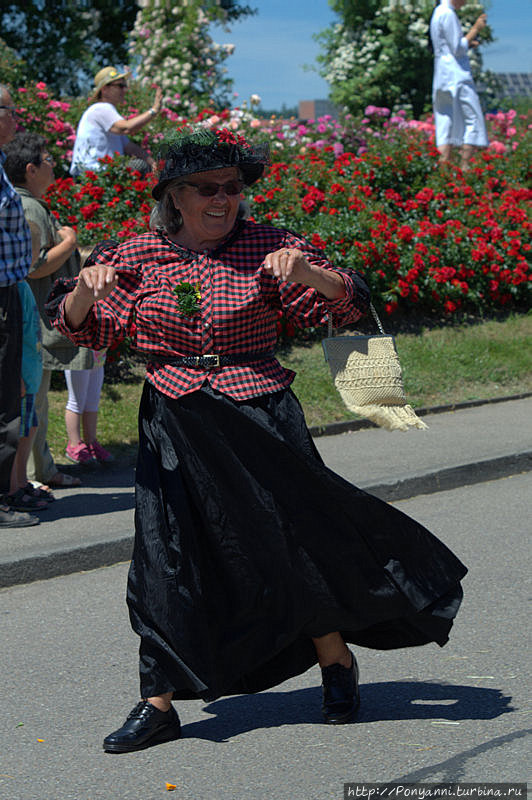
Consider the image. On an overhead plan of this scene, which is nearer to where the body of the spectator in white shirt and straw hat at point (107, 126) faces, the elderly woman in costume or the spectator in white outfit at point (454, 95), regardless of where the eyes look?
the spectator in white outfit

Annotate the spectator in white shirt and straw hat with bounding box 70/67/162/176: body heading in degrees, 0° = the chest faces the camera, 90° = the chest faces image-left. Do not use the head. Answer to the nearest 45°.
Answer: approximately 270°

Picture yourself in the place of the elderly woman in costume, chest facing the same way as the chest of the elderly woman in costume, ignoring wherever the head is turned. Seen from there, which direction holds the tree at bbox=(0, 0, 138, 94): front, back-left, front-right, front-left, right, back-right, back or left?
back

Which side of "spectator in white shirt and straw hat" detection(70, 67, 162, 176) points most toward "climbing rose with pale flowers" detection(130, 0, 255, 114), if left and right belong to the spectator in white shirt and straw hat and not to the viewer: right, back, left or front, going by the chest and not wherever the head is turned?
left

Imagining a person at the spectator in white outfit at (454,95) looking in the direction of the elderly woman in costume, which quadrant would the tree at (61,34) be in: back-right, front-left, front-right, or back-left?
back-right

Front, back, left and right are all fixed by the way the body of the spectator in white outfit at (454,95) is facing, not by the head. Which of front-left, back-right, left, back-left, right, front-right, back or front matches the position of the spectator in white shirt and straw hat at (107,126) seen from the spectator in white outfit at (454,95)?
back-right

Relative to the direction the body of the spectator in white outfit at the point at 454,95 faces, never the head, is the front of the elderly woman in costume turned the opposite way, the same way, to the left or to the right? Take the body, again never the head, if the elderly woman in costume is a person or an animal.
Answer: to the right

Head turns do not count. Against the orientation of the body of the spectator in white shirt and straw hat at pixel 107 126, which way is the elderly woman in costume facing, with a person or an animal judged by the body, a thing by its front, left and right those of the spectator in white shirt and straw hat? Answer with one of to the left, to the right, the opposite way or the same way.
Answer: to the right

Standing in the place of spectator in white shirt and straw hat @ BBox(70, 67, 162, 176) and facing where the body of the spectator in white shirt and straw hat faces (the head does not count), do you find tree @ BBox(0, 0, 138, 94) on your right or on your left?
on your left

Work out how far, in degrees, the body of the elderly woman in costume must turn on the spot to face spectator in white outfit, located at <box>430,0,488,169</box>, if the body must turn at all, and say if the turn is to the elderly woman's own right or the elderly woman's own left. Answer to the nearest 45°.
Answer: approximately 180°
